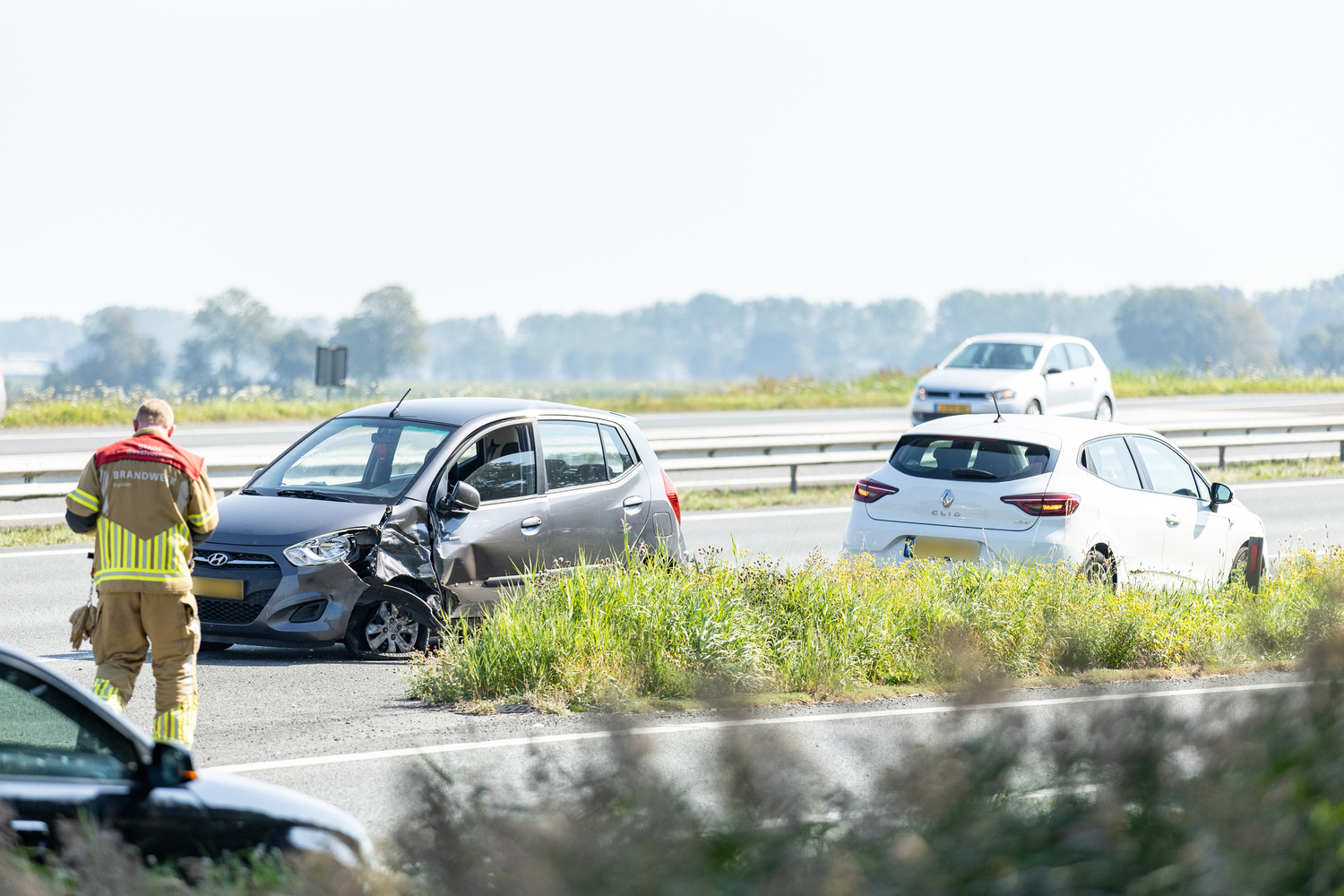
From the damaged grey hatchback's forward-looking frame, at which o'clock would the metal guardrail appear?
The metal guardrail is roughly at 5 o'clock from the damaged grey hatchback.

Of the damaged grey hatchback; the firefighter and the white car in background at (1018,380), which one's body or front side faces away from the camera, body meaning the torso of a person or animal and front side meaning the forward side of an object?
the firefighter

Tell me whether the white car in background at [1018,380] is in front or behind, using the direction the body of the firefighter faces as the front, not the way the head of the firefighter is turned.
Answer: in front

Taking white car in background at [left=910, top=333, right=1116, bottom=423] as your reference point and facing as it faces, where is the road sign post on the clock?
The road sign post is roughly at 2 o'clock from the white car in background.

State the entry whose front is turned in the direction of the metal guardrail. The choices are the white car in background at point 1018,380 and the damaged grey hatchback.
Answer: the white car in background

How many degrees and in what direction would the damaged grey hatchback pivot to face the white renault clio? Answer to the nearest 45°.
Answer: approximately 135° to its left

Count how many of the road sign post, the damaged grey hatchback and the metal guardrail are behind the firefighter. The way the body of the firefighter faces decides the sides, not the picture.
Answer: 0

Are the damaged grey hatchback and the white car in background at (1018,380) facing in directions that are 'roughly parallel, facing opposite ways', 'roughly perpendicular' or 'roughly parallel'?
roughly parallel

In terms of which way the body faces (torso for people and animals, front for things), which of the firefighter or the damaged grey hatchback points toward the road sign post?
the firefighter

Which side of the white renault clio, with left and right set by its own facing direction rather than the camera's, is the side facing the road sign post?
left

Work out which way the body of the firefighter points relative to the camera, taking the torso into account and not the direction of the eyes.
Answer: away from the camera

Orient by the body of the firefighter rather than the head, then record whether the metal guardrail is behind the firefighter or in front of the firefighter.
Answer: in front

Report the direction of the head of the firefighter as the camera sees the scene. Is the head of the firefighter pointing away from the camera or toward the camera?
away from the camera

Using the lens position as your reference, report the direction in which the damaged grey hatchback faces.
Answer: facing the viewer and to the left of the viewer

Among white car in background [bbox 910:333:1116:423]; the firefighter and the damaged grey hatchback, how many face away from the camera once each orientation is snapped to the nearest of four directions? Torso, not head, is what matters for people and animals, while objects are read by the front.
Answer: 1

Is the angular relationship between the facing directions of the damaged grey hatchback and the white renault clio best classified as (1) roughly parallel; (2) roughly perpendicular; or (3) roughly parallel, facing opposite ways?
roughly parallel, facing opposite ways

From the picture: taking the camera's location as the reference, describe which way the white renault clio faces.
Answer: facing away from the viewer and to the right of the viewer

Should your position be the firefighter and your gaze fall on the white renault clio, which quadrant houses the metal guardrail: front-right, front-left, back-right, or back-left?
front-left
